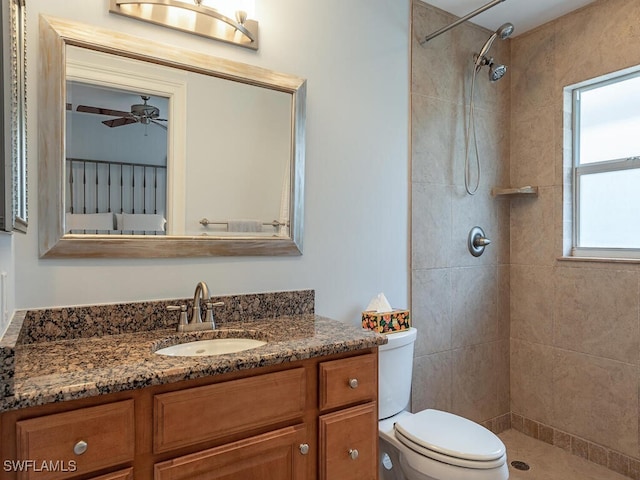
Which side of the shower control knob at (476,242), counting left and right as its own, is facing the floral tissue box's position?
right

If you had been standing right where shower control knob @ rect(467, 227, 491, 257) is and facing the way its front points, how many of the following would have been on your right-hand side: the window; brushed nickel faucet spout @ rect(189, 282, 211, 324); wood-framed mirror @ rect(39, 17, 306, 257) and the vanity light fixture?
3

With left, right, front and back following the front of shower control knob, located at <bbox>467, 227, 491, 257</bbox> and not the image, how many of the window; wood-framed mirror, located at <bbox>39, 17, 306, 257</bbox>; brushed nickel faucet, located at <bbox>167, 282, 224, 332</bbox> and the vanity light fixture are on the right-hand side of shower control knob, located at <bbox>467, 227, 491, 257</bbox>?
3

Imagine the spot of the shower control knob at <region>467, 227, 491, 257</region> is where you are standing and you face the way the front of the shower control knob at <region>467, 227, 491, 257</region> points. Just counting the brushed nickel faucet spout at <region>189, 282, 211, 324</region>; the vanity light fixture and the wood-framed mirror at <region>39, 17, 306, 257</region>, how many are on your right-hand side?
3

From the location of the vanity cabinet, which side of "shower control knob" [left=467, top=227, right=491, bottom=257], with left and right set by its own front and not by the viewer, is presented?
right

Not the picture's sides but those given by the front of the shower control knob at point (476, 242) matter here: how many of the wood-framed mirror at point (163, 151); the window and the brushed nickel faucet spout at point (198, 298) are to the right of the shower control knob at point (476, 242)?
2

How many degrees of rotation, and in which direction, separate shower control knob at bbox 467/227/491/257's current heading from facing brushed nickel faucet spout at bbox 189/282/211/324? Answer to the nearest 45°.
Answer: approximately 90° to its right

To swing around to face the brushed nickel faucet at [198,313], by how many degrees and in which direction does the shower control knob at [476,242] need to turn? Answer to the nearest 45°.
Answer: approximately 90° to its right

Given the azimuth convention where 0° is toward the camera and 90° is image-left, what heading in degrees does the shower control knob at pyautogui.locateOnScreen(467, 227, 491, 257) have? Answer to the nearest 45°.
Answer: approximately 315°

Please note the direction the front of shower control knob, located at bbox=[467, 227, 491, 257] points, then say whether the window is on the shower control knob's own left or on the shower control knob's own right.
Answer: on the shower control knob's own left

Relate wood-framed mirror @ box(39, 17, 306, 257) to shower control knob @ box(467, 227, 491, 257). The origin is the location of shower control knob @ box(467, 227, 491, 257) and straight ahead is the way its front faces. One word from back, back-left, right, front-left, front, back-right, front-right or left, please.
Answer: right
